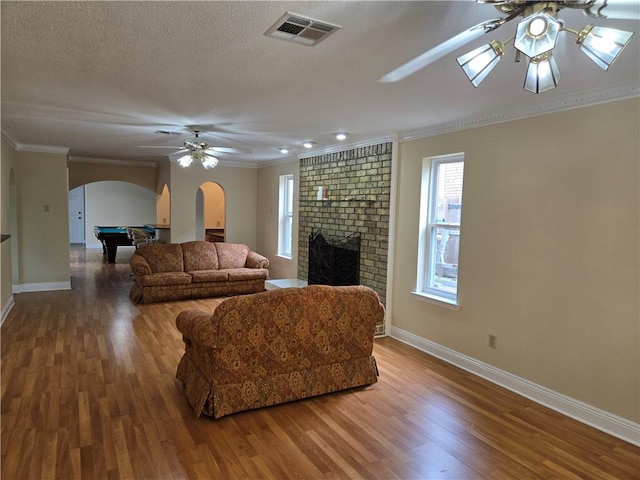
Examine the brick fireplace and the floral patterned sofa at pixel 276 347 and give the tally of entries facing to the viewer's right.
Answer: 0

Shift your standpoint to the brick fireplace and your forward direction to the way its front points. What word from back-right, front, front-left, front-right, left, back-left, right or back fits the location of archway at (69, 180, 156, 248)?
right

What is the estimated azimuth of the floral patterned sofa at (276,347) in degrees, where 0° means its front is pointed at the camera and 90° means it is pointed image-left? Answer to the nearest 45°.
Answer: approximately 135°

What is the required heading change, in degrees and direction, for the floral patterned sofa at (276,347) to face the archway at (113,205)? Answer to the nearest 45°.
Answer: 0° — it already faces it

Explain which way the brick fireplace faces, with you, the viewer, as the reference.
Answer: facing the viewer and to the left of the viewer

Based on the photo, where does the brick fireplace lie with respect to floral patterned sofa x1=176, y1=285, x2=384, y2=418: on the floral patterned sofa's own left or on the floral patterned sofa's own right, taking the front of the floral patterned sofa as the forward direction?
on the floral patterned sofa's own right

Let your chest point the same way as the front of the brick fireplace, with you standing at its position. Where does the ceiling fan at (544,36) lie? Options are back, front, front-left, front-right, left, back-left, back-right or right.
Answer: front-left

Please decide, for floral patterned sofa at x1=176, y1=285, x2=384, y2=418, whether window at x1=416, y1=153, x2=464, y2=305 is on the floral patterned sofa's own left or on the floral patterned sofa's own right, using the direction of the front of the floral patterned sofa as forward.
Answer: on the floral patterned sofa's own right

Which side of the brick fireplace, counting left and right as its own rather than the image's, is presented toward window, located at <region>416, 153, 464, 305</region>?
left

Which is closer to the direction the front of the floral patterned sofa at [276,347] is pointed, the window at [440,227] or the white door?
the white door

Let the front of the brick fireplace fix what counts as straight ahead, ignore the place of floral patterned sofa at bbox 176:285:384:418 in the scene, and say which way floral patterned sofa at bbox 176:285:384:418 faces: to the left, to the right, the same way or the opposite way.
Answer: to the right

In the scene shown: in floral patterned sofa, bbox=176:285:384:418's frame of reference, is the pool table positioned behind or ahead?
ahead

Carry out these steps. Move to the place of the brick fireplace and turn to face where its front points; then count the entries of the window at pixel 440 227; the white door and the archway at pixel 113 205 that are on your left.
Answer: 1
